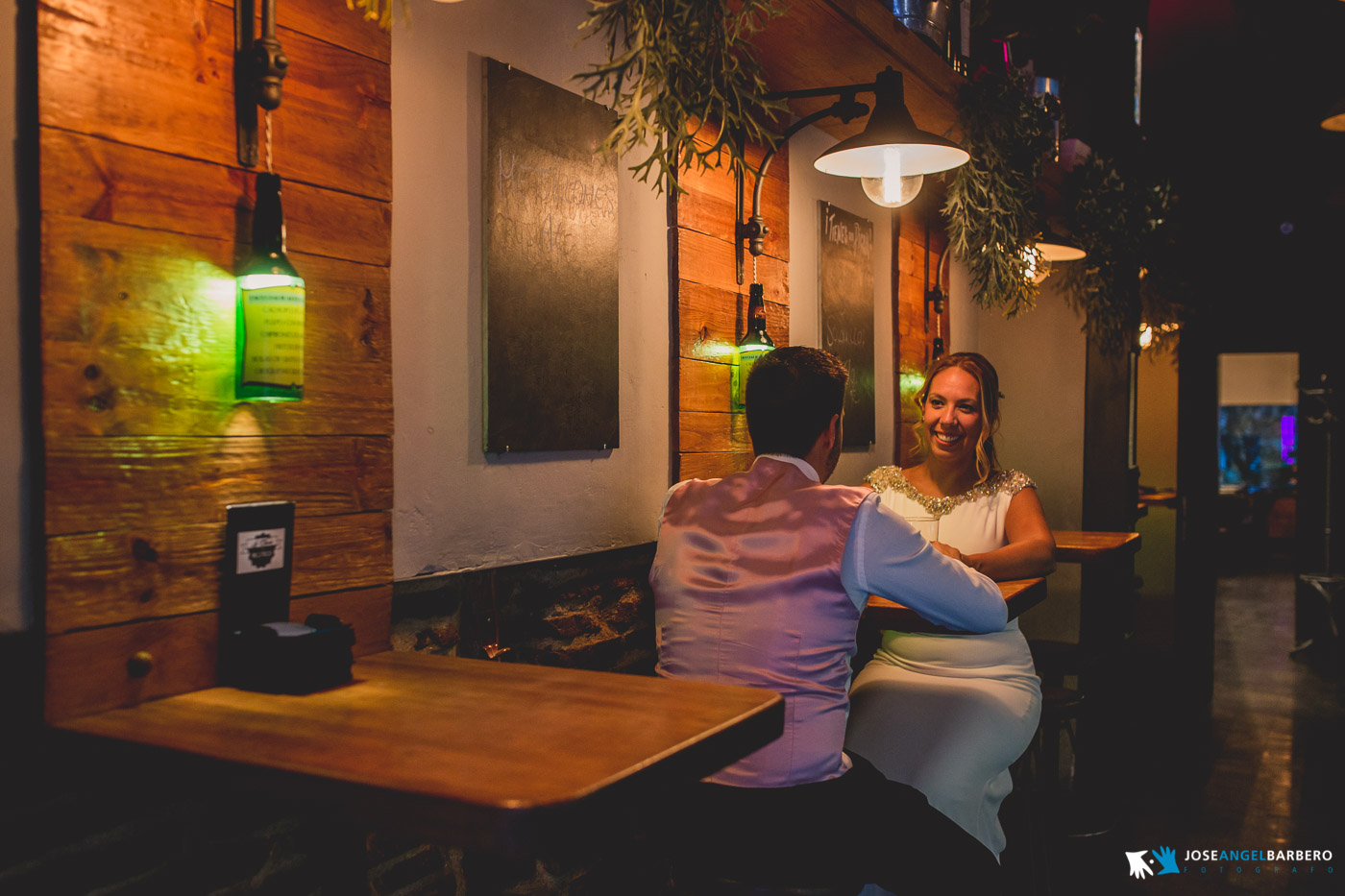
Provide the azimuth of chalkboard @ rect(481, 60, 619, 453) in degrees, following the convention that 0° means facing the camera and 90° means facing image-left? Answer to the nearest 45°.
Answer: approximately 315°

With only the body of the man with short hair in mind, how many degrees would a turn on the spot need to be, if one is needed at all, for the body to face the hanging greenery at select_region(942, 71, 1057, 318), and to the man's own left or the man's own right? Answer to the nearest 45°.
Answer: approximately 45° to the man's own left

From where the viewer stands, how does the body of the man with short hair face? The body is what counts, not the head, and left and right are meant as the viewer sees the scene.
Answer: facing away from the viewer and to the right of the viewer

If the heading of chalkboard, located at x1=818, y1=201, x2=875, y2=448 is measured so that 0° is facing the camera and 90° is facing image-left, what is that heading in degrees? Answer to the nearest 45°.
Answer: approximately 315°

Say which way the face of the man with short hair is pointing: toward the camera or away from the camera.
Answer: away from the camera

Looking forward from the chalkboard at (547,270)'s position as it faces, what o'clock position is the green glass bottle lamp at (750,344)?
The green glass bottle lamp is roughly at 9 o'clock from the chalkboard.
